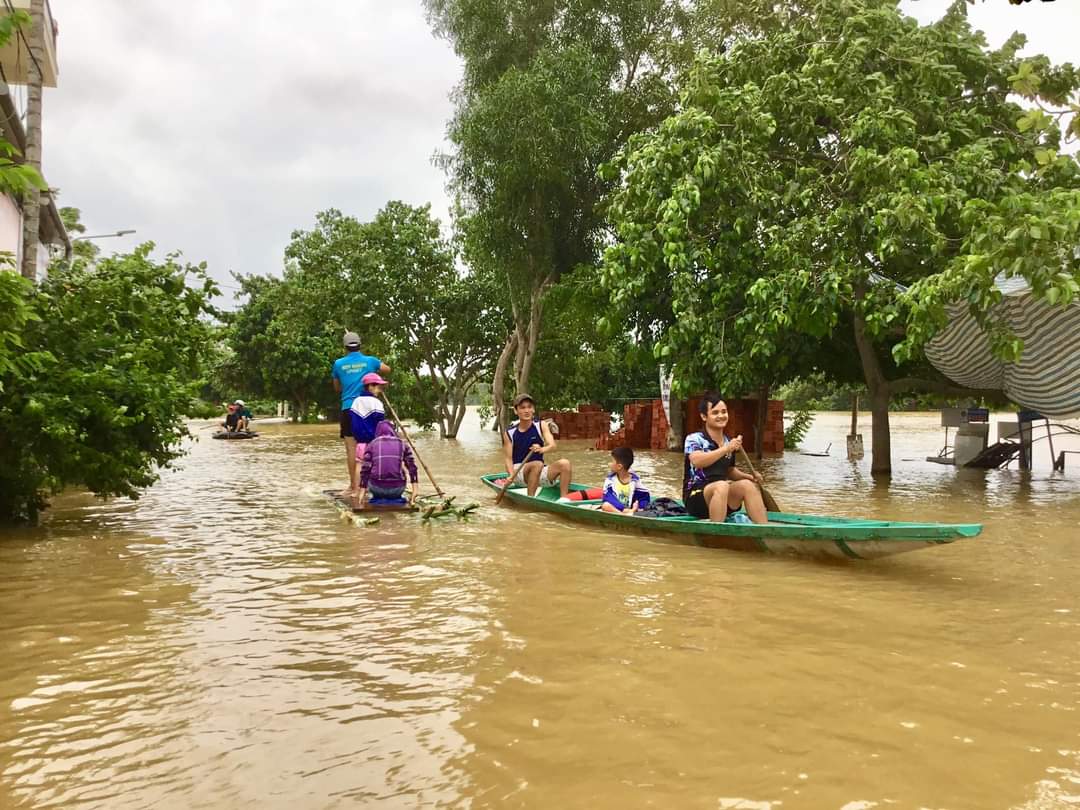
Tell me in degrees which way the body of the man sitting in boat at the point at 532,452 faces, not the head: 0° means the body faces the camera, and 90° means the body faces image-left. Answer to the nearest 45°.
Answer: approximately 315°

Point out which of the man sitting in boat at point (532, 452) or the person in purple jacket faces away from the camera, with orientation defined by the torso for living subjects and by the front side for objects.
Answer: the person in purple jacket

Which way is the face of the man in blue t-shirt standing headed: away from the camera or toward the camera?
away from the camera

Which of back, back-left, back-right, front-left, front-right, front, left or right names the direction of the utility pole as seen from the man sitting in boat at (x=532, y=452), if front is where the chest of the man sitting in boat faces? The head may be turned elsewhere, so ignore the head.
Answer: back-right

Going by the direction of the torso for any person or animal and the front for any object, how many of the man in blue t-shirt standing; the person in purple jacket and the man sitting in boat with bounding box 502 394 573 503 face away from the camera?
2

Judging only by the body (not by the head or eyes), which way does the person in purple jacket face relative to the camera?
away from the camera

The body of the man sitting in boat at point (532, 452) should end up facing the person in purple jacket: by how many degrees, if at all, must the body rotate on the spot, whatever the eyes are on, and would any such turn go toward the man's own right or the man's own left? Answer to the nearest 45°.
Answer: approximately 135° to the man's own right

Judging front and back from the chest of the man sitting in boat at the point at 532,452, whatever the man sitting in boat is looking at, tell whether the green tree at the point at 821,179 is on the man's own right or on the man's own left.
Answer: on the man's own left

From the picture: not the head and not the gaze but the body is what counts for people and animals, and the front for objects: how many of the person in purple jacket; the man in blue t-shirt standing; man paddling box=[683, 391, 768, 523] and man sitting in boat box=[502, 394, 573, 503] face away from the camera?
2

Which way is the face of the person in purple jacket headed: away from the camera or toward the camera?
away from the camera

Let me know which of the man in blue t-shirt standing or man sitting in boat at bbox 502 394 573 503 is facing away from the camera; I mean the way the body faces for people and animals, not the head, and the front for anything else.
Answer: the man in blue t-shirt standing

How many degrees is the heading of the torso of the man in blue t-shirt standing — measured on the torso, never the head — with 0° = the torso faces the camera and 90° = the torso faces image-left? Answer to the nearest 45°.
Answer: approximately 180°

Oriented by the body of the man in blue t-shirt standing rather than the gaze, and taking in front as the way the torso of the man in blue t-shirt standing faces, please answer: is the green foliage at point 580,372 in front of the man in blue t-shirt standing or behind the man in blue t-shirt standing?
in front

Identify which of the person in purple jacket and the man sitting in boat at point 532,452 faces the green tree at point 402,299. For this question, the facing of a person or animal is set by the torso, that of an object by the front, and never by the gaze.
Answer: the person in purple jacket

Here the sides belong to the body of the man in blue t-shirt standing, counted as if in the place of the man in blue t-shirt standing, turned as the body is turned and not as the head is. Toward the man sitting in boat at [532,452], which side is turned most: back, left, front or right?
right
